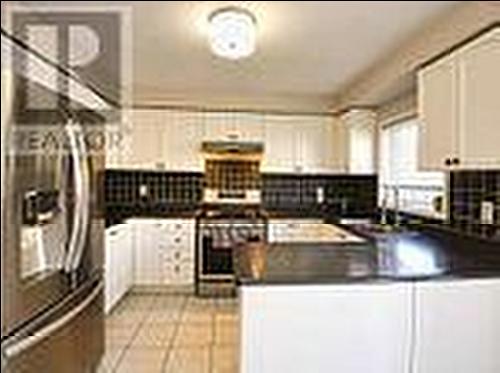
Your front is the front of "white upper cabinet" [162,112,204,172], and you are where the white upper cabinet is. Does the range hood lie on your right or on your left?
on your left

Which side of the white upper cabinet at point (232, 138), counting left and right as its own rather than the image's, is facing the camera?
front

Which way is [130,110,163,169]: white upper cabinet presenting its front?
toward the camera

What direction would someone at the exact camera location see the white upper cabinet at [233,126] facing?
facing the viewer

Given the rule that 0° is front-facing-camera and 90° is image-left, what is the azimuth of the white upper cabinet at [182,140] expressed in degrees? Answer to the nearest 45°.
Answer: approximately 0°

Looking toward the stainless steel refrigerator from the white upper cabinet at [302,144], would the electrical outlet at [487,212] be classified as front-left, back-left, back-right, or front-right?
front-left

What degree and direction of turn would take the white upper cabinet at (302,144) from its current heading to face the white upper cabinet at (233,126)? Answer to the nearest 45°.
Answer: approximately 90° to its right

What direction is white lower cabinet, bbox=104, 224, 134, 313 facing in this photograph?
to the viewer's right

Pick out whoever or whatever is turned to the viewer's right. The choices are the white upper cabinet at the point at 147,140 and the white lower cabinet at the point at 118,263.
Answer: the white lower cabinet

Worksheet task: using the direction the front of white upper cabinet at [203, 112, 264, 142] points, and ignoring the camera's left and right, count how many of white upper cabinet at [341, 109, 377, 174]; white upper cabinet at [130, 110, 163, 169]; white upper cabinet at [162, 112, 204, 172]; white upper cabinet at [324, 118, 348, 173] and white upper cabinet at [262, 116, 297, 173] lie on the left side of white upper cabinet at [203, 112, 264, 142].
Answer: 3

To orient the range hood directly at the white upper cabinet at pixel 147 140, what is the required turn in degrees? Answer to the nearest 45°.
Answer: approximately 90° to its right
